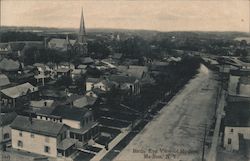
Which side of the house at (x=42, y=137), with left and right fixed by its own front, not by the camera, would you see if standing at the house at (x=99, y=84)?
left

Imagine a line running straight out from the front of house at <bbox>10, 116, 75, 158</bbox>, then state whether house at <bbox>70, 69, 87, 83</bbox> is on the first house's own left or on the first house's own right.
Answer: on the first house's own left

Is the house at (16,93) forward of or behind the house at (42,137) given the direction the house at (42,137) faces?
behind

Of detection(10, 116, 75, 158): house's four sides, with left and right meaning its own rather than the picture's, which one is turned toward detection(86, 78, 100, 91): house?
left

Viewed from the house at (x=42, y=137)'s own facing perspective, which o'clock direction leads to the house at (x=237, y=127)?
the house at (x=237, y=127) is roughly at 11 o'clock from the house at (x=42, y=137).

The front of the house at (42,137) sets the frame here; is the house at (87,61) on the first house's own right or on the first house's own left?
on the first house's own left

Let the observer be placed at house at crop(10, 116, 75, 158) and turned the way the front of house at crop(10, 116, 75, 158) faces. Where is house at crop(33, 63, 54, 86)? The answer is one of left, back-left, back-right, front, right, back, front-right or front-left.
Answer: back-left

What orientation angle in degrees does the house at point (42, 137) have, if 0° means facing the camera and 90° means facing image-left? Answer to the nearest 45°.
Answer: approximately 315°
